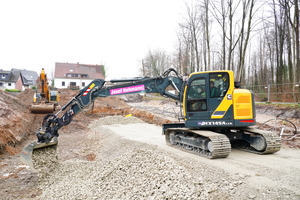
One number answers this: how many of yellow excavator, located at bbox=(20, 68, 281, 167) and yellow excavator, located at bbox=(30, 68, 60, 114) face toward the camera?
1

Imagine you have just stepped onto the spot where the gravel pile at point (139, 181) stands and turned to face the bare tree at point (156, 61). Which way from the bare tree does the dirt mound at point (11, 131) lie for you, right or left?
left

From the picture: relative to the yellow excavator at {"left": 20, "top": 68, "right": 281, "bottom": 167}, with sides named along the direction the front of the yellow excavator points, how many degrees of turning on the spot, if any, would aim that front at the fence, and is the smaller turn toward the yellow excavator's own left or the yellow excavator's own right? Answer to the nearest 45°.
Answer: approximately 135° to the yellow excavator's own right

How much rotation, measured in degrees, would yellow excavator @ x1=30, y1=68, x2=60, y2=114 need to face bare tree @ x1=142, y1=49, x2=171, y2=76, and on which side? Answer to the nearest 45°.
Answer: approximately 135° to its left

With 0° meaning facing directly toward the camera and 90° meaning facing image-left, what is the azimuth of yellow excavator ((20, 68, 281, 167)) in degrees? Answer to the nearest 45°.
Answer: approximately 90°

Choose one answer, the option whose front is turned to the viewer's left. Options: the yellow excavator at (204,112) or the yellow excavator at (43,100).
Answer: the yellow excavator at (204,112)

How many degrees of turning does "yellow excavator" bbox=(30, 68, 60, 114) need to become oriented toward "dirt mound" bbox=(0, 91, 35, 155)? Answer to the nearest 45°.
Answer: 0° — it already faces it

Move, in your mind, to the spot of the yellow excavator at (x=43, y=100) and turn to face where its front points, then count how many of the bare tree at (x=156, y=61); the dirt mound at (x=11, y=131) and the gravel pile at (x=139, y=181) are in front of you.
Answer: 2

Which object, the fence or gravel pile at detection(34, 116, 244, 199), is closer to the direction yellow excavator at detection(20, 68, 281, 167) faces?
the gravel pile

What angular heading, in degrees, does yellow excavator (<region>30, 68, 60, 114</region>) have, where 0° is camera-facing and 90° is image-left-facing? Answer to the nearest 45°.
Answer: approximately 0°

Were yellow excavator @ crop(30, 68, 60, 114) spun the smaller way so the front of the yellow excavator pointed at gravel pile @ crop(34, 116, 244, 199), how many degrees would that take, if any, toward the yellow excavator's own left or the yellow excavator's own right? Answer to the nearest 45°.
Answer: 0° — it already faces it

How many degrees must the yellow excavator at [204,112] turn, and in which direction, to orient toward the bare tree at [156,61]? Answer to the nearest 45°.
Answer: approximately 90° to its right

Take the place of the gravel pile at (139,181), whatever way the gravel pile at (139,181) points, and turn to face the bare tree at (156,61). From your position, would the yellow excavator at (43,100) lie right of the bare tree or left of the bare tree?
left

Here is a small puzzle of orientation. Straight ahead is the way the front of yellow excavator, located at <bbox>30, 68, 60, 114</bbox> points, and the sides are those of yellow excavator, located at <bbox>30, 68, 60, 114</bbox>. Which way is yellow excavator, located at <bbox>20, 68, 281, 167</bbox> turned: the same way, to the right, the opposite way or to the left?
to the right

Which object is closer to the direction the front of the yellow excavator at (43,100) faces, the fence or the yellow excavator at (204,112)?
the yellow excavator
